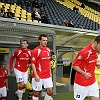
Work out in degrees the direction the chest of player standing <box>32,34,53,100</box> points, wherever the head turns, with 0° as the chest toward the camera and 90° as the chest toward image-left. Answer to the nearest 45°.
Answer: approximately 315°

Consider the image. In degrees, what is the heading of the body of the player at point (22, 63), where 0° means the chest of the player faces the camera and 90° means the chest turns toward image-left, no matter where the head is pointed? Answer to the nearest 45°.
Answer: approximately 315°
